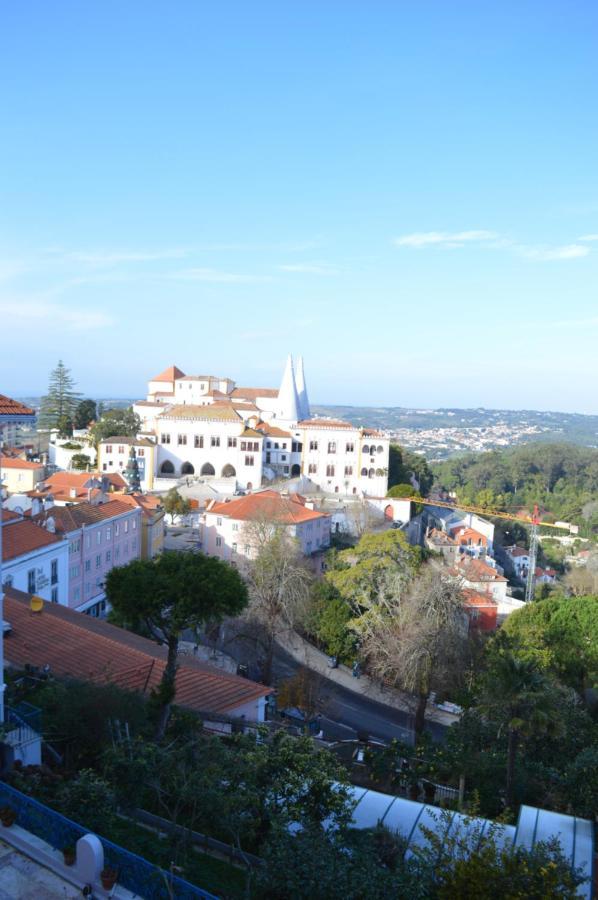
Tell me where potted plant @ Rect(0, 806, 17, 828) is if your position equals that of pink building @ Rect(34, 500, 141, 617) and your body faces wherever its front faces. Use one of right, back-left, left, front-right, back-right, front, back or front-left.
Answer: front-right

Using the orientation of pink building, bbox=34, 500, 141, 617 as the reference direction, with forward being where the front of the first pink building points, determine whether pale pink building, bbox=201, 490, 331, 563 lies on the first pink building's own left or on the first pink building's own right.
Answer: on the first pink building's own left

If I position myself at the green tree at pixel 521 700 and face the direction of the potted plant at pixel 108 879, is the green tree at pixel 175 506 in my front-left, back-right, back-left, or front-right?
back-right

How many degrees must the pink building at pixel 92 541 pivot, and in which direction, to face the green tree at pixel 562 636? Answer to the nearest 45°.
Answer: approximately 45° to its left

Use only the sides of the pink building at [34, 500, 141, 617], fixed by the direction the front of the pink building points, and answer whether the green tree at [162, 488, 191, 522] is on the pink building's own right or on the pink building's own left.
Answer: on the pink building's own left

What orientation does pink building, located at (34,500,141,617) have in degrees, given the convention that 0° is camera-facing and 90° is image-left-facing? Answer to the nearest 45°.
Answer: approximately 315°

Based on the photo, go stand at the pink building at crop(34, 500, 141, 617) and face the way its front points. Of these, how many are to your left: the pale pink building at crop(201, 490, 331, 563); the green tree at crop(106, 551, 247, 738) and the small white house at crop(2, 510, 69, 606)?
1

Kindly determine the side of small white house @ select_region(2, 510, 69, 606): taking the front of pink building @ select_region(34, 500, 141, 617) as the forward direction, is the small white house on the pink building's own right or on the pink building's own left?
on the pink building's own right

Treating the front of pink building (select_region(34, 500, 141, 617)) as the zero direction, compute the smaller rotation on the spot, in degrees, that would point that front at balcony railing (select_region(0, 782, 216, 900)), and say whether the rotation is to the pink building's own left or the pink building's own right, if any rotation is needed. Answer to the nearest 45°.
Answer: approximately 45° to the pink building's own right
